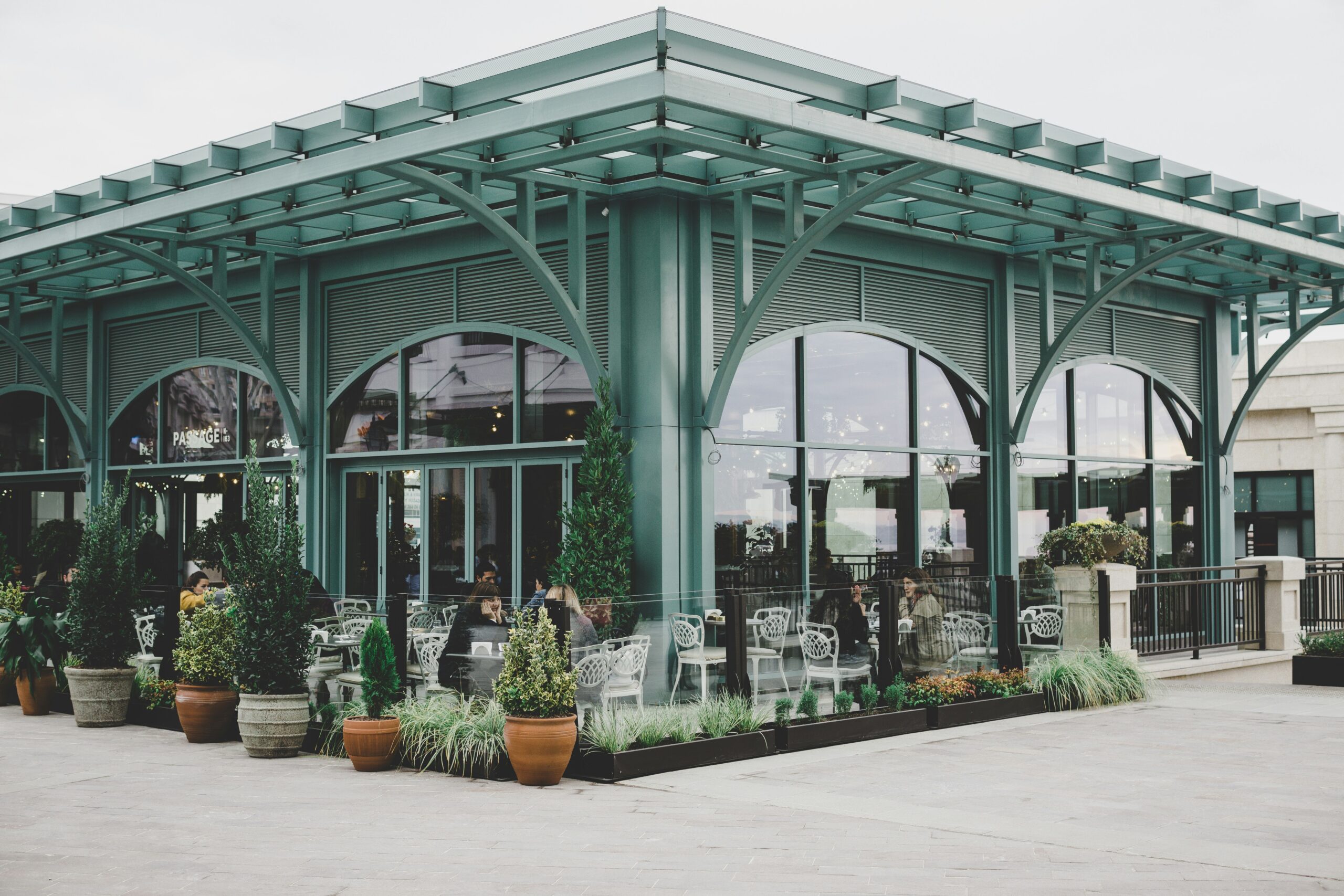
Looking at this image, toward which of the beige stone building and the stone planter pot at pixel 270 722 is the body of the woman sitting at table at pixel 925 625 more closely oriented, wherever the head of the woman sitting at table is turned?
the stone planter pot

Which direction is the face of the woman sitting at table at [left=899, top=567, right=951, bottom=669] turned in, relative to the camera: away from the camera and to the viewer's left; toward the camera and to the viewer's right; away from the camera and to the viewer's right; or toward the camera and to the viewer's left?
toward the camera and to the viewer's left

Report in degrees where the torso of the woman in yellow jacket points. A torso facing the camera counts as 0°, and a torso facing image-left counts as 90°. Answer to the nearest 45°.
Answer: approximately 270°

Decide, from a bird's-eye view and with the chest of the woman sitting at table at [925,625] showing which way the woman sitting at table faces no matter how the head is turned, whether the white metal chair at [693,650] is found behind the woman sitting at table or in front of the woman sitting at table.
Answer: in front
